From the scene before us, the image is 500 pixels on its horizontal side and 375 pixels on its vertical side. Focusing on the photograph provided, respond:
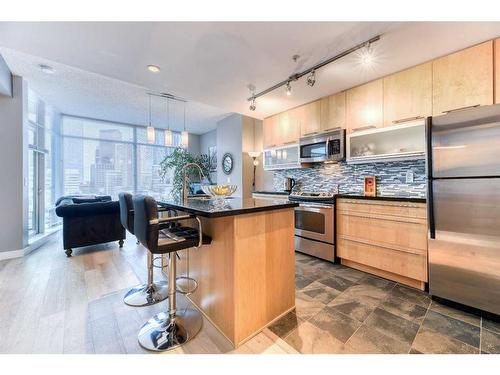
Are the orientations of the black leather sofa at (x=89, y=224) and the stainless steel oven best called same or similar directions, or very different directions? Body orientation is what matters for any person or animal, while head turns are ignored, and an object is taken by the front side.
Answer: very different directions

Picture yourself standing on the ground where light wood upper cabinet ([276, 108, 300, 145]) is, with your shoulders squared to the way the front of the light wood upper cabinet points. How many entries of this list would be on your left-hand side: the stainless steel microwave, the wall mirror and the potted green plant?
1

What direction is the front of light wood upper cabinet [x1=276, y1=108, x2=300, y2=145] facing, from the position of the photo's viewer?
facing the viewer and to the left of the viewer

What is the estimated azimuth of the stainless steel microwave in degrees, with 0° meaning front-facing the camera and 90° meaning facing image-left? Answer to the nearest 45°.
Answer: approximately 45°

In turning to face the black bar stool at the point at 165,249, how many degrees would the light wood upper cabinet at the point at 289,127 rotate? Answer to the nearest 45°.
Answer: approximately 45° to its left

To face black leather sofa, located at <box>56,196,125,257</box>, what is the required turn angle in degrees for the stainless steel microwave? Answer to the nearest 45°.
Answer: approximately 45° to its right

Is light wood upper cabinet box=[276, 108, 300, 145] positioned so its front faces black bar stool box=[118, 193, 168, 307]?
yes

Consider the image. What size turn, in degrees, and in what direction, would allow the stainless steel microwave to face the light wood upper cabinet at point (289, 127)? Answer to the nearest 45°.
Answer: approximately 90° to its right

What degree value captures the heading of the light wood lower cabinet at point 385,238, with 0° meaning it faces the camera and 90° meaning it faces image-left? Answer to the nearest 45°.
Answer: approximately 45°

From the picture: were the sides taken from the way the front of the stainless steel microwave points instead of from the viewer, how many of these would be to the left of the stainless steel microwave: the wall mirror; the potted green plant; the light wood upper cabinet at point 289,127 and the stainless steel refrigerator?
1

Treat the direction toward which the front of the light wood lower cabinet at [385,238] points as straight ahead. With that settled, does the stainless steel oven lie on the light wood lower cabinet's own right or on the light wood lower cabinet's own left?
on the light wood lower cabinet's own right

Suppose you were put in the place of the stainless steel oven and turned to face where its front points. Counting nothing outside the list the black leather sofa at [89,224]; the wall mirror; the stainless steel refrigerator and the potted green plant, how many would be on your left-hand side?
1

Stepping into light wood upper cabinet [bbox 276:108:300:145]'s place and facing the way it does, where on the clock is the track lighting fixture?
The track lighting fixture is roughly at 10 o'clock from the light wood upper cabinet.

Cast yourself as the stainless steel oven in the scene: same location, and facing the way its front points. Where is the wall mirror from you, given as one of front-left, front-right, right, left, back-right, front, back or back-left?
right
